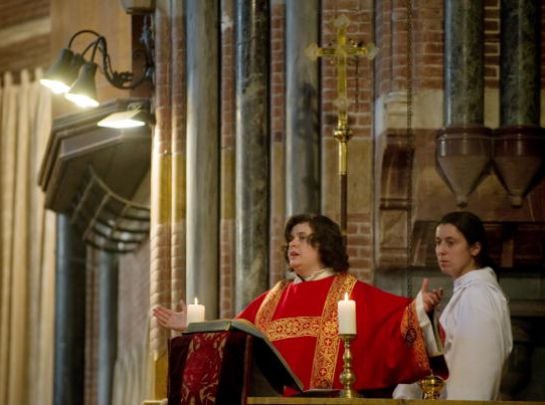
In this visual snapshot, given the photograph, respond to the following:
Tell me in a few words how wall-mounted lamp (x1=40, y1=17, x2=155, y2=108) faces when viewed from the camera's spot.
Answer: facing to the left of the viewer

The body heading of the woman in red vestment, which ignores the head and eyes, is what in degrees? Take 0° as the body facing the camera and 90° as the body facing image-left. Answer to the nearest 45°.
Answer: approximately 45°

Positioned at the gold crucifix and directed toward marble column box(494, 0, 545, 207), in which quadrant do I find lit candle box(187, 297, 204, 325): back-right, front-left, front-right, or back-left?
back-right

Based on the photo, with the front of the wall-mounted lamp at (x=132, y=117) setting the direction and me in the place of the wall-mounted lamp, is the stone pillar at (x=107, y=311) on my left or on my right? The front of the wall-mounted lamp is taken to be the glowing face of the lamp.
on my right

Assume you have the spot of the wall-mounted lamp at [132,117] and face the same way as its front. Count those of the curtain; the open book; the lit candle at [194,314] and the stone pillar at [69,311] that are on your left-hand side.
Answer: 2

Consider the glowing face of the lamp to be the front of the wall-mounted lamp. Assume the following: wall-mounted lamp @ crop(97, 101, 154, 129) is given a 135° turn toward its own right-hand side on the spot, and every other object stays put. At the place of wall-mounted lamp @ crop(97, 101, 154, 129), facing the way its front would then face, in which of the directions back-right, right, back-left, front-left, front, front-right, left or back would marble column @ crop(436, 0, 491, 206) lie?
right

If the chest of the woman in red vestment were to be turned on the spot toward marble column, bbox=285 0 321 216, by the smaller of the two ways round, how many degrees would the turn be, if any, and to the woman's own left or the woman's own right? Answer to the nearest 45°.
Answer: approximately 135° to the woman's own right
